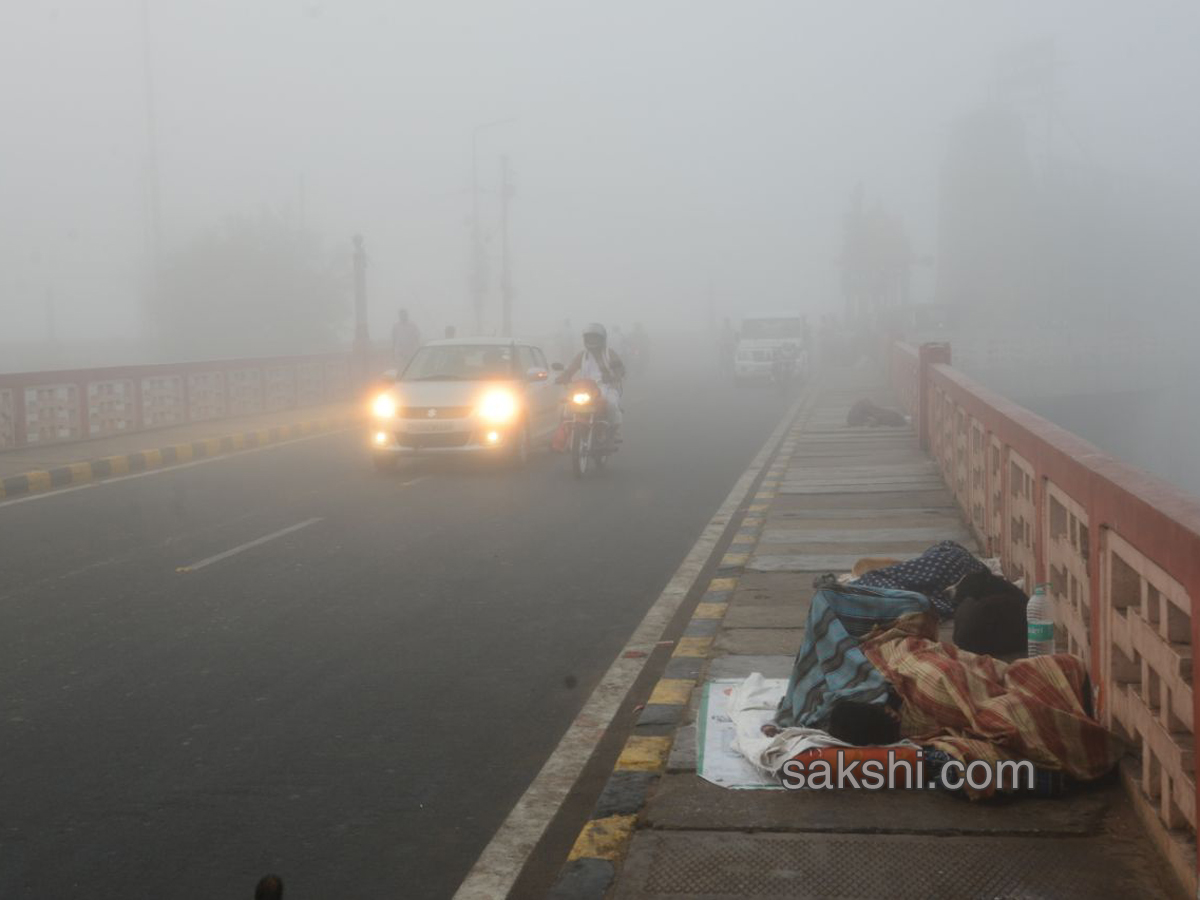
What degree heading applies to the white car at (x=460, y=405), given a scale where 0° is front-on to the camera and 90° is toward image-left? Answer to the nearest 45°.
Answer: approximately 45°

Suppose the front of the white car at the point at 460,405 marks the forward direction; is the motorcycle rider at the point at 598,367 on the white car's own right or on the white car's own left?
on the white car's own left

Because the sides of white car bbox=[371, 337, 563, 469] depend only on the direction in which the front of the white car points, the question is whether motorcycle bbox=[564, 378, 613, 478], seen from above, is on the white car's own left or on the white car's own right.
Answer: on the white car's own left

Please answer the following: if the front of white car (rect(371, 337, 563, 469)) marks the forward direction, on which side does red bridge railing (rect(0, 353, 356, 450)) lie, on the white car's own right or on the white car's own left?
on the white car's own right

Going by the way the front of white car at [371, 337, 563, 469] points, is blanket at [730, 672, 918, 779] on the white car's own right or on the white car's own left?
on the white car's own left

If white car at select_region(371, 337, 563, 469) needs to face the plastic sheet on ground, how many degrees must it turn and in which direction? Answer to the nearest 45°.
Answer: approximately 45° to its left

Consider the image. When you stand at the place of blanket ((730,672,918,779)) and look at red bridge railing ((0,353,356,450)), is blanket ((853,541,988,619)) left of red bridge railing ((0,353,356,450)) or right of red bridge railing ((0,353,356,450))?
right

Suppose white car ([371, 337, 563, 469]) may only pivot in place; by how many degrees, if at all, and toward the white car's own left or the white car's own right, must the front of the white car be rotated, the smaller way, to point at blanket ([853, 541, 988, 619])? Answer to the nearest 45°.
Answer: approximately 45° to the white car's own left

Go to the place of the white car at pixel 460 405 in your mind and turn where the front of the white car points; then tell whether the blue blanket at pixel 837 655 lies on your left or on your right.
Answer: on your left

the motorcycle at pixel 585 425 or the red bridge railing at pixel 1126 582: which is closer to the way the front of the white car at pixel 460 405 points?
the red bridge railing

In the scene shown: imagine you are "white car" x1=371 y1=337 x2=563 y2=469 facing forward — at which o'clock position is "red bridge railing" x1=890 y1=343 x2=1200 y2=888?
The red bridge railing is roughly at 10 o'clock from the white car.
